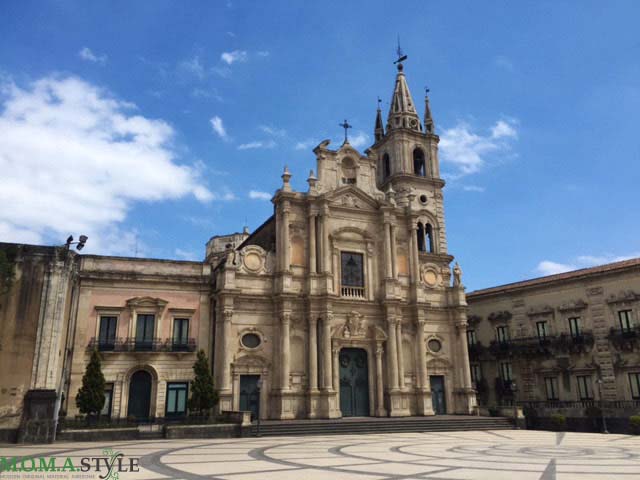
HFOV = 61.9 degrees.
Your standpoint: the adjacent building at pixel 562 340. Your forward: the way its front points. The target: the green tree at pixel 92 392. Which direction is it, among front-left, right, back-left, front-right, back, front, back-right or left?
front

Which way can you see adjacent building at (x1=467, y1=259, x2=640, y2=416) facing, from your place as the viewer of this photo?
facing the viewer and to the left of the viewer

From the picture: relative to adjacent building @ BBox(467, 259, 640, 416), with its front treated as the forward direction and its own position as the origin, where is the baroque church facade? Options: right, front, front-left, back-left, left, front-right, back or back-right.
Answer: front

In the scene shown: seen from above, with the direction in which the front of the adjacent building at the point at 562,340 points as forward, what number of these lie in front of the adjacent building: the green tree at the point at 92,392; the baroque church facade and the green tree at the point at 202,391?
3

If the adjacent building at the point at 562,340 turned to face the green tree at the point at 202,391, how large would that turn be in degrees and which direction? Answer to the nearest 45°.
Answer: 0° — it already faces it

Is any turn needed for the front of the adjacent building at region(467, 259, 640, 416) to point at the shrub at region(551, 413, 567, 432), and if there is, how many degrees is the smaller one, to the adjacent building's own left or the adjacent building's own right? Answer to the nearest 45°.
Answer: approximately 45° to the adjacent building's own left
